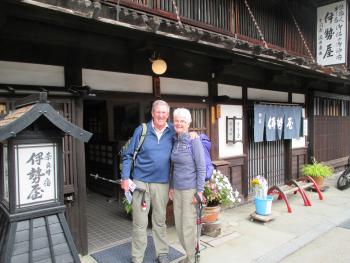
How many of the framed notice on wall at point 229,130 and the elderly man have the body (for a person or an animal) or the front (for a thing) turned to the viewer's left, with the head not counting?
0

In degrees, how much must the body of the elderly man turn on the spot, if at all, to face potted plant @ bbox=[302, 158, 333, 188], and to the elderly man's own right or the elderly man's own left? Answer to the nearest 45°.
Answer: approximately 135° to the elderly man's own left

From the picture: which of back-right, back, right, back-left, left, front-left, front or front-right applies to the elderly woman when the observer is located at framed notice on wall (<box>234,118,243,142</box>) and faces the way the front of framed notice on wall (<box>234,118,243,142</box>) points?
front-right

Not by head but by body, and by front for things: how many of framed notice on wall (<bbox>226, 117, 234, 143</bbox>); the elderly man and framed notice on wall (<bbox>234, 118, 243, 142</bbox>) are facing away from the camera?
0

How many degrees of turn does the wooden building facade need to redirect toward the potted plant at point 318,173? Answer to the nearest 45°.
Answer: approximately 90° to its left

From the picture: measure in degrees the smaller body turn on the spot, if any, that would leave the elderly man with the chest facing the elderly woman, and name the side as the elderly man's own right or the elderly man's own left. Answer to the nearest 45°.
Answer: approximately 90° to the elderly man's own left

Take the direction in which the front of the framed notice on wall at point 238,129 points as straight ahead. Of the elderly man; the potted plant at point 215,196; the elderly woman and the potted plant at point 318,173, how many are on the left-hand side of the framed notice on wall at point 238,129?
1

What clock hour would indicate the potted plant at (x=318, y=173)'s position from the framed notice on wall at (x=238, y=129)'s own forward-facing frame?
The potted plant is roughly at 9 o'clock from the framed notice on wall.

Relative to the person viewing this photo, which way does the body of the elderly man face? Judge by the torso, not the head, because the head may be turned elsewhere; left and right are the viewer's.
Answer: facing the viewer

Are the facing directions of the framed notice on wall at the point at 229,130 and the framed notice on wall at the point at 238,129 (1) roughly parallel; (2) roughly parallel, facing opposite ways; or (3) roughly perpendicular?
roughly parallel
